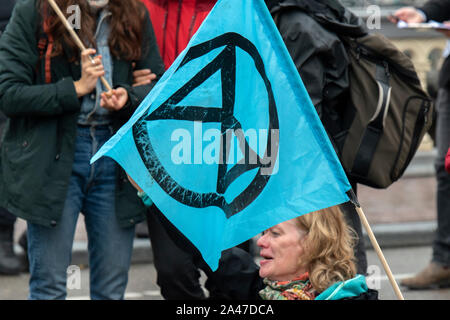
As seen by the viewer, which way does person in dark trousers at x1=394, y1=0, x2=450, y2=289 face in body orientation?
to the viewer's left

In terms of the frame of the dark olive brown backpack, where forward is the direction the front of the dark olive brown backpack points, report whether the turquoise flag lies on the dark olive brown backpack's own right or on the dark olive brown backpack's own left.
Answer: on the dark olive brown backpack's own right

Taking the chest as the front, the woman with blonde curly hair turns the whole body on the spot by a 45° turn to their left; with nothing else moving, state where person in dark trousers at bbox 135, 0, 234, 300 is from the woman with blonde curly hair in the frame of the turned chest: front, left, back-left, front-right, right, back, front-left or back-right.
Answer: right

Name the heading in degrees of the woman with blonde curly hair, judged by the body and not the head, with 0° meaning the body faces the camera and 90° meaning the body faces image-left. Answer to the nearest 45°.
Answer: approximately 90°

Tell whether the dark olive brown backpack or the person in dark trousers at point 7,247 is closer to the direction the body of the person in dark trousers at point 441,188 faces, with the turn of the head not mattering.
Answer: the person in dark trousers

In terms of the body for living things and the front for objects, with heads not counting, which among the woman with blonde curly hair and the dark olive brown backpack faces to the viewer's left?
the woman with blonde curly hair

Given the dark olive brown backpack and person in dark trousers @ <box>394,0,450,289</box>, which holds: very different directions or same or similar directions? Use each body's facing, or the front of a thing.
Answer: very different directions

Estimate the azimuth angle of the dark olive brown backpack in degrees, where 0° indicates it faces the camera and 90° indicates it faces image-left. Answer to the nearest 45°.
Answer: approximately 270°
